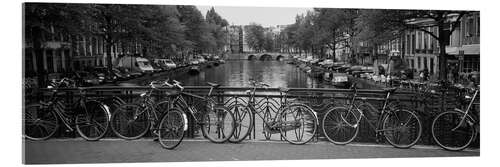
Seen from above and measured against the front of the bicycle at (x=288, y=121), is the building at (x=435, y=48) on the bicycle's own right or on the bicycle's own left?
on the bicycle's own right

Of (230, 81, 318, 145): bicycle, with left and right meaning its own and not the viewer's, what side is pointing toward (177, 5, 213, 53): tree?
right

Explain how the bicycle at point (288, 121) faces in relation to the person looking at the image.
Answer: facing to the left of the viewer
